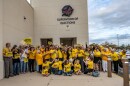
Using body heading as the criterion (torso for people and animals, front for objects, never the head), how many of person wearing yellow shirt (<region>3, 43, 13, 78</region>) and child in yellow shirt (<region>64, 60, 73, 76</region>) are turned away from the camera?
0

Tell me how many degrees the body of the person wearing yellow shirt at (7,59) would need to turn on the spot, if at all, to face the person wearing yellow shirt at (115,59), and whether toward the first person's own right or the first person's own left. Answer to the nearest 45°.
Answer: approximately 45° to the first person's own left

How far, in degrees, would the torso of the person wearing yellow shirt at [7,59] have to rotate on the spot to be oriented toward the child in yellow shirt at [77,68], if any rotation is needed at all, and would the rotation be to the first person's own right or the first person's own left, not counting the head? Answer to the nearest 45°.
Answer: approximately 45° to the first person's own left

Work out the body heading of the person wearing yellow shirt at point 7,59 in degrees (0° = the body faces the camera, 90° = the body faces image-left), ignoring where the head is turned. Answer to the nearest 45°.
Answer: approximately 315°

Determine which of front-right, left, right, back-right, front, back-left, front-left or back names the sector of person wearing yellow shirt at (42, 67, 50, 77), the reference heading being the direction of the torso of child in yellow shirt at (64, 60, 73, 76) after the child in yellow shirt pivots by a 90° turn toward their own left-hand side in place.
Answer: back

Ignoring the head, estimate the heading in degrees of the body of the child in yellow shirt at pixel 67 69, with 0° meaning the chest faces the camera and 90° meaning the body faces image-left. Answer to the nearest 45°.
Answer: approximately 0°

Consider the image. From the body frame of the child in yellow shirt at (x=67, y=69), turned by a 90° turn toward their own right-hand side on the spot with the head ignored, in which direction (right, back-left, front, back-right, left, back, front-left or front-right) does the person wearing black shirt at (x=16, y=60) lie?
front

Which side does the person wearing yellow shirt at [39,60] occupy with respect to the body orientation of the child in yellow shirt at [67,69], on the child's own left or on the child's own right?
on the child's own right

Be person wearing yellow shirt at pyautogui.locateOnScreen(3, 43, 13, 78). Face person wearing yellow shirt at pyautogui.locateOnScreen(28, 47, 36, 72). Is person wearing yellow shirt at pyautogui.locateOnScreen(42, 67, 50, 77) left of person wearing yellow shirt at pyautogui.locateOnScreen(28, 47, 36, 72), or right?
right
